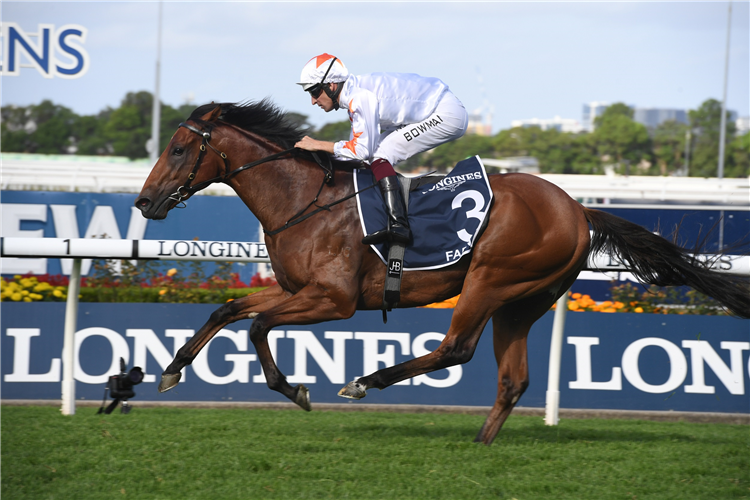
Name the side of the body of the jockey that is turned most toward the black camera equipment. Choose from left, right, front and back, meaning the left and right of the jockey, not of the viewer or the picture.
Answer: front

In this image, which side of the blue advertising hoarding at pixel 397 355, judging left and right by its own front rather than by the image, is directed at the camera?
front

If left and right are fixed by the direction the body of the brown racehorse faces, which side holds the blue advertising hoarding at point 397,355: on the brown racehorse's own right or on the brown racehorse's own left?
on the brown racehorse's own right

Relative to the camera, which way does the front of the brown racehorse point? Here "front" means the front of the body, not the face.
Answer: to the viewer's left

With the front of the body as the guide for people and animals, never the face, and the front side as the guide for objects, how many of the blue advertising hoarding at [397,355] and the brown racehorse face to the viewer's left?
1

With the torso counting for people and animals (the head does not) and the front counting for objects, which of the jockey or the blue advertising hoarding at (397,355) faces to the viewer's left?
the jockey

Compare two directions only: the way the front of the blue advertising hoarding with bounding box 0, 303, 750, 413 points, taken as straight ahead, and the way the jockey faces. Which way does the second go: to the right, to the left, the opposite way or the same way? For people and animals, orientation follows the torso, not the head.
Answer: to the right

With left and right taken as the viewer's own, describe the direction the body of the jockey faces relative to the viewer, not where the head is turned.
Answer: facing to the left of the viewer

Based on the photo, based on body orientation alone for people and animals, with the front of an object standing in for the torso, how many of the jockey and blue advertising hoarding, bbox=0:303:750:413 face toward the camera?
1

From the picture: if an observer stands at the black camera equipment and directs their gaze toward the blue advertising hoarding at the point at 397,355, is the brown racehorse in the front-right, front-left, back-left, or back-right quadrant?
front-right

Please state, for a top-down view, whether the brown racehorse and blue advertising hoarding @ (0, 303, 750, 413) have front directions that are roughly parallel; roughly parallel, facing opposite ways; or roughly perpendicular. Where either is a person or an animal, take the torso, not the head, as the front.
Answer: roughly perpendicular
